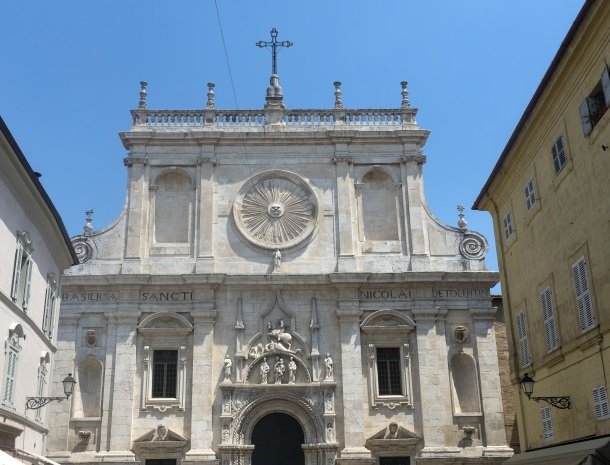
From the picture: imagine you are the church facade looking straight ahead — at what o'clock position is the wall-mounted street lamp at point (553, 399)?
The wall-mounted street lamp is roughly at 11 o'clock from the church facade.

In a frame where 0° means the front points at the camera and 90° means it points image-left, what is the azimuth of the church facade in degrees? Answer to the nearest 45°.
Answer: approximately 0°

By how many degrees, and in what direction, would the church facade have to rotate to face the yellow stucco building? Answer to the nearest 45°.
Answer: approximately 45° to its left

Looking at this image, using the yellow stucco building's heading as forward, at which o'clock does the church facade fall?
The church facade is roughly at 3 o'clock from the yellow stucco building.

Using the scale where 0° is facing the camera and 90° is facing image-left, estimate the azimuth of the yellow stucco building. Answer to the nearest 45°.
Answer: approximately 45°
